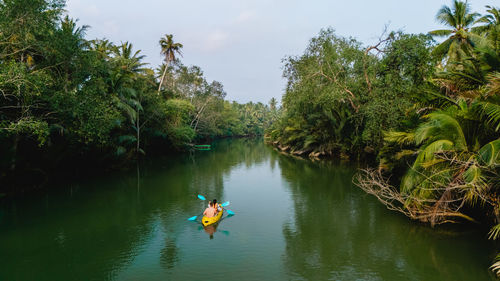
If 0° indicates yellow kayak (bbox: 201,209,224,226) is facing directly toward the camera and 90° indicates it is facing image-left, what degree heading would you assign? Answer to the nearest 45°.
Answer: approximately 225°

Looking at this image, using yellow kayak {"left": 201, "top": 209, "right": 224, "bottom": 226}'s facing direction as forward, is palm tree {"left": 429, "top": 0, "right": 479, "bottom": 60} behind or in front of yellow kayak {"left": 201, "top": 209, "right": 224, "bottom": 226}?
in front

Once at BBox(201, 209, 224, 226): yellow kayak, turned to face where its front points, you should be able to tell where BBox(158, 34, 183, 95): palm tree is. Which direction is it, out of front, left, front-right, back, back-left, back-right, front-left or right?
front-left
